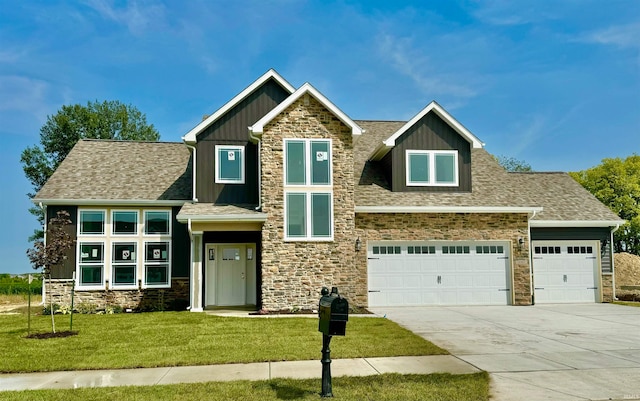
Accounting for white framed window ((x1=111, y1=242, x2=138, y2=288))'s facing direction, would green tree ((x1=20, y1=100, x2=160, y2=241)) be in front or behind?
behind

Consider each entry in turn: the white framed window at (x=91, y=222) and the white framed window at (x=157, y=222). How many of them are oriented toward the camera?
2

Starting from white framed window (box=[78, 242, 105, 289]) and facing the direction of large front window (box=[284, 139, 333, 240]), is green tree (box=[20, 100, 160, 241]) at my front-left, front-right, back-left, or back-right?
back-left

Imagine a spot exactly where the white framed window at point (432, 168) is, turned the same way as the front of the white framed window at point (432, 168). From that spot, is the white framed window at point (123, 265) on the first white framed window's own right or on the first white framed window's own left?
on the first white framed window's own right

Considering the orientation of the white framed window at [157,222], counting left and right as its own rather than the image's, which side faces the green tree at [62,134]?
back

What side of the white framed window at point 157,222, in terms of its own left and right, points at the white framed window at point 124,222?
right
